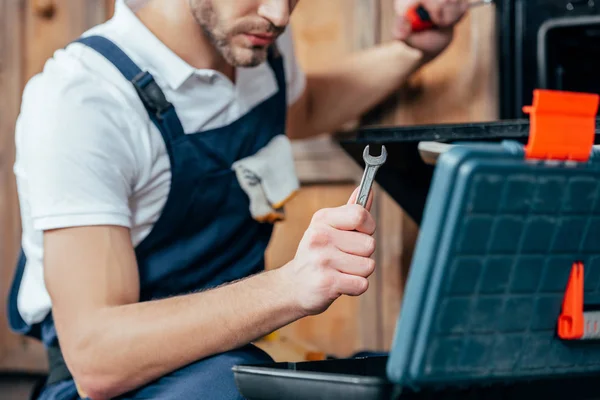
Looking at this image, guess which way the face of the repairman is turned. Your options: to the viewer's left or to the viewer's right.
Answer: to the viewer's right

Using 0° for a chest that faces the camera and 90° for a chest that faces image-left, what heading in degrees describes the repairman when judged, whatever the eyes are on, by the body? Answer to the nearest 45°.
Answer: approximately 315°

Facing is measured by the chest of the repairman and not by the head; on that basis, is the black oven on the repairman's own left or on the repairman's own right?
on the repairman's own left
